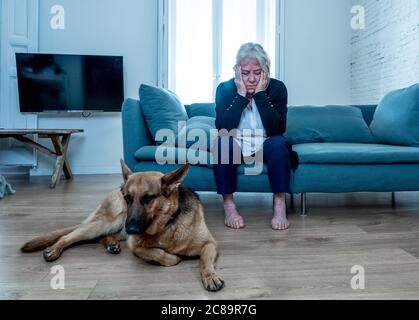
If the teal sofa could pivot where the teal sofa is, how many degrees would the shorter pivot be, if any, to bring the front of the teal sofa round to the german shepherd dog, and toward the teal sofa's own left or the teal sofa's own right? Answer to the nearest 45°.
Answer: approximately 45° to the teal sofa's own right

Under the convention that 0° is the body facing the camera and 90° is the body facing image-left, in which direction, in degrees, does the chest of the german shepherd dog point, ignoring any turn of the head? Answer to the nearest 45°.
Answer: approximately 315°

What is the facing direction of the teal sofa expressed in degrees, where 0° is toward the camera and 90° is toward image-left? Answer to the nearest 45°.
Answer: approximately 0°

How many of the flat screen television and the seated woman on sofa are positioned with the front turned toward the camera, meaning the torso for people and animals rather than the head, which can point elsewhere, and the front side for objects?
2

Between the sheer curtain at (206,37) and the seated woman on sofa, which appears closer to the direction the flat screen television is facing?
the seated woman on sofa

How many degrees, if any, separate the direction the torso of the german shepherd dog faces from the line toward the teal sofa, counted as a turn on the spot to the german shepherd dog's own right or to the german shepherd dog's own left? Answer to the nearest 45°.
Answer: approximately 90° to the german shepherd dog's own left
